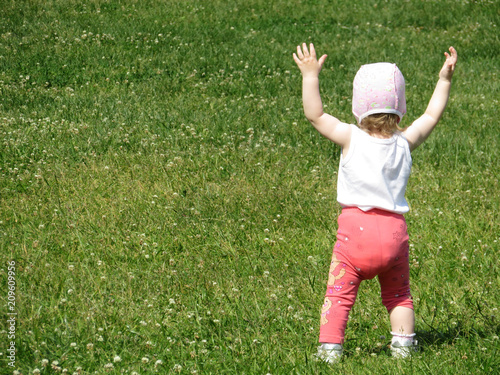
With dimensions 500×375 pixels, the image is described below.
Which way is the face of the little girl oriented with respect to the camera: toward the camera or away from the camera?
away from the camera

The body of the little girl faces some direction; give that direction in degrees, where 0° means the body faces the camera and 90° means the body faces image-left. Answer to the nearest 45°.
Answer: approximately 180°
